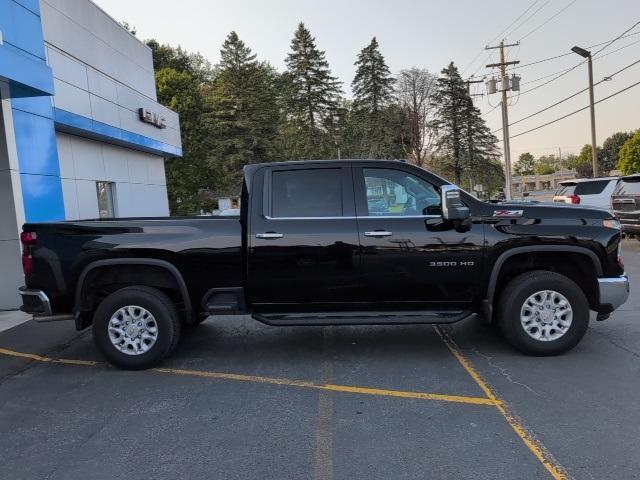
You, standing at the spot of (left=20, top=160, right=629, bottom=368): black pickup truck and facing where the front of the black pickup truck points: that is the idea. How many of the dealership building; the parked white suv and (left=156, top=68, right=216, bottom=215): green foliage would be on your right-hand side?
0

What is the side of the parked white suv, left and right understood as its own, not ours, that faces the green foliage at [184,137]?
left

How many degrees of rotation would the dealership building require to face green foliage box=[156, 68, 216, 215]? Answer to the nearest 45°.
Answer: approximately 135° to its left

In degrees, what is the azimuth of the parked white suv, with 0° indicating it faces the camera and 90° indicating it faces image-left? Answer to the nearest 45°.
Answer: approximately 225°

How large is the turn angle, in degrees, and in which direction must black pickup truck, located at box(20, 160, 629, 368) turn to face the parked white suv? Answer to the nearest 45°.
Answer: approximately 45° to its left

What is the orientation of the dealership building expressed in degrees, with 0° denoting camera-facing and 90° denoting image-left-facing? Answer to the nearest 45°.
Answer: approximately 315°

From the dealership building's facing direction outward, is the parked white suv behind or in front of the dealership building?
in front

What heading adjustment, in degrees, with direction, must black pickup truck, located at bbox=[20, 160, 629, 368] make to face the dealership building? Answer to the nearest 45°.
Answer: approximately 135° to its left

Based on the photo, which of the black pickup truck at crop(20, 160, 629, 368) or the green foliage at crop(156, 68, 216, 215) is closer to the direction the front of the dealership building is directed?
the black pickup truck

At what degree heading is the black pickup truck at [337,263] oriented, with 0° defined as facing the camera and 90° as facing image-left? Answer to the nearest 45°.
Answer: approximately 270°

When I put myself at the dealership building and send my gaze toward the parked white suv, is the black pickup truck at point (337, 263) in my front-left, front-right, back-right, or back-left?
front-right
